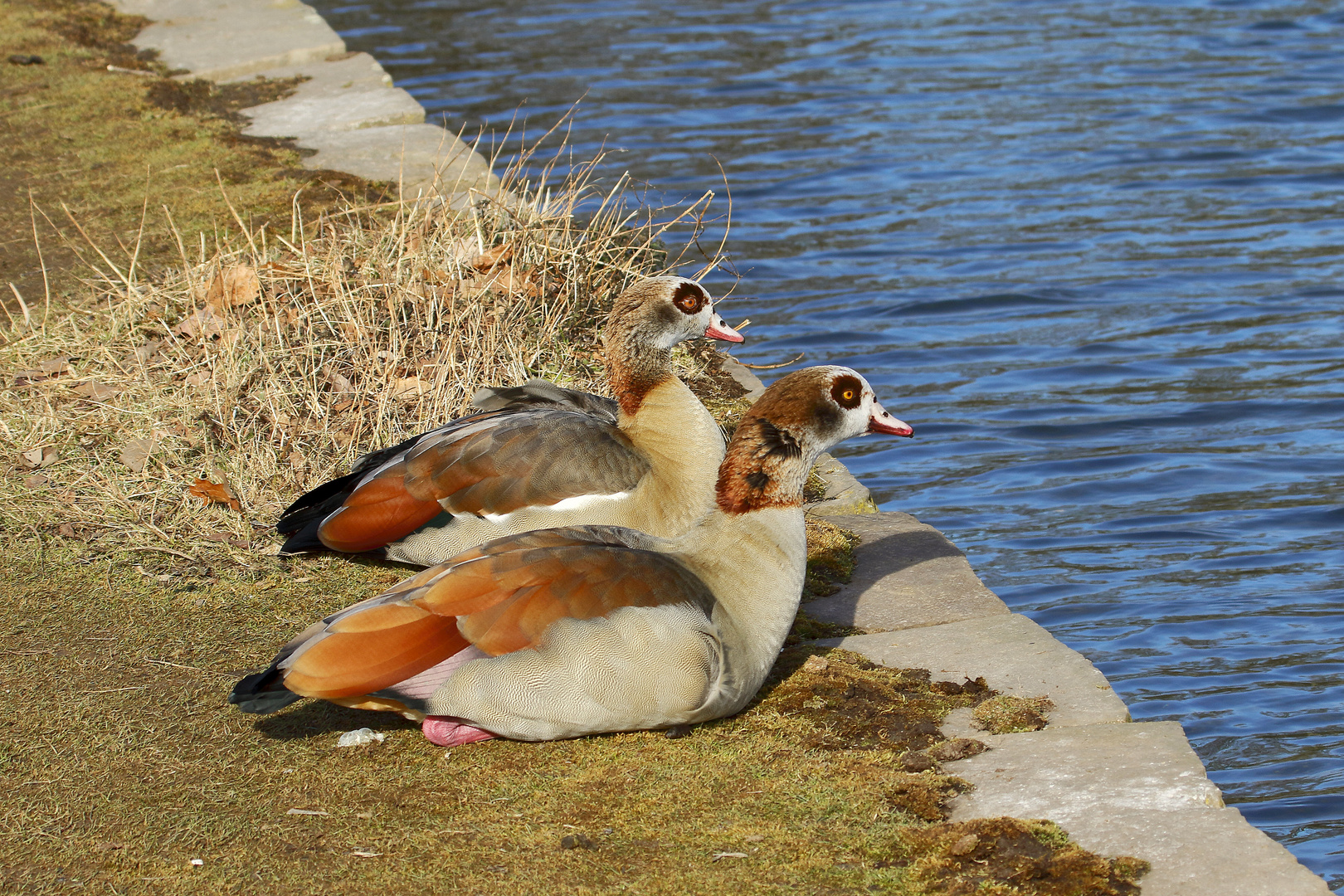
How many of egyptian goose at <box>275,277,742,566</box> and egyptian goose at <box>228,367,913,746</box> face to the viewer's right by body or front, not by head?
2

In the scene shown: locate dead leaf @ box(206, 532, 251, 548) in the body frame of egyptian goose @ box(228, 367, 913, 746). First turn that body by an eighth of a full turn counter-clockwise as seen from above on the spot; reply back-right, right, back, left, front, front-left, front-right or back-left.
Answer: left

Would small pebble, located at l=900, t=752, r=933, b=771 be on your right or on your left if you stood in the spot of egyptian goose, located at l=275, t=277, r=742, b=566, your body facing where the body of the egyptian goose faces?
on your right

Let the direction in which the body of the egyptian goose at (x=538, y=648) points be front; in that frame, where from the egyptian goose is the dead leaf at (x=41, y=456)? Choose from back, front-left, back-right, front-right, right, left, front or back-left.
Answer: back-left

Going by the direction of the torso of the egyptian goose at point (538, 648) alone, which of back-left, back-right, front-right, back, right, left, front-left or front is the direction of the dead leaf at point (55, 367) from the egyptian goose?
back-left

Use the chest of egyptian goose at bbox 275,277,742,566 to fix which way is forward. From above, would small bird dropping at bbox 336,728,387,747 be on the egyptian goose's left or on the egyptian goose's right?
on the egyptian goose's right

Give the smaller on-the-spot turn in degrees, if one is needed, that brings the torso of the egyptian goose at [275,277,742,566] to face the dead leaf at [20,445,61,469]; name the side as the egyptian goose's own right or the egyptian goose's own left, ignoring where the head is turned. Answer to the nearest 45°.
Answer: approximately 135° to the egyptian goose's own left

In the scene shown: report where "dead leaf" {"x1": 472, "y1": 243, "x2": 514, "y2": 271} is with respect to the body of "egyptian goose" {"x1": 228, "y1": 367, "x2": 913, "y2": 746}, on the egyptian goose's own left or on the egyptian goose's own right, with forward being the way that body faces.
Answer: on the egyptian goose's own left

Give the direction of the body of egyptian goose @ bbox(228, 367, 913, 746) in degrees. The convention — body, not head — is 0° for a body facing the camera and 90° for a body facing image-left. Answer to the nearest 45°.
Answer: approximately 270°

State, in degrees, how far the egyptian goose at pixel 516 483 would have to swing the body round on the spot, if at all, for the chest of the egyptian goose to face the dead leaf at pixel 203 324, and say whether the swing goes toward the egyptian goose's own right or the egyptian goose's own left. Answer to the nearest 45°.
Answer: approximately 135° to the egyptian goose's own left

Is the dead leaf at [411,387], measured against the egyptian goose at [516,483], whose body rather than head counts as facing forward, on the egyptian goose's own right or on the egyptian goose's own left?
on the egyptian goose's own left

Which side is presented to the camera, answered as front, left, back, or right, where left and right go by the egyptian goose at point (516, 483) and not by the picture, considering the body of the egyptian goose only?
right
